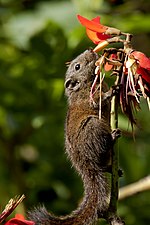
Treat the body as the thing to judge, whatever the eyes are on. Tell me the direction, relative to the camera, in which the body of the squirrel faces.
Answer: to the viewer's right

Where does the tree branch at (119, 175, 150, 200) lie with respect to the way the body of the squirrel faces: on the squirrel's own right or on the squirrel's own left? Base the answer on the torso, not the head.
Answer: on the squirrel's own left
